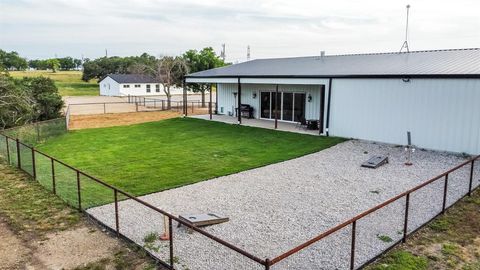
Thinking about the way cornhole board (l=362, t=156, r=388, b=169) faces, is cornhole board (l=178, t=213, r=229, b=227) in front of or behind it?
in front

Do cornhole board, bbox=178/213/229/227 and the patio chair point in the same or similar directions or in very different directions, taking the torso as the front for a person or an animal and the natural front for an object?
very different directions

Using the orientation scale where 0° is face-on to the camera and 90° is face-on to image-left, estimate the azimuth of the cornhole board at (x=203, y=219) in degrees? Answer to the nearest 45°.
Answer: approximately 225°

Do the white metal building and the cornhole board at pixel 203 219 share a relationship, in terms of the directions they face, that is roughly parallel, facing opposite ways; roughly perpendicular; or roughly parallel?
roughly parallel, facing opposite ways

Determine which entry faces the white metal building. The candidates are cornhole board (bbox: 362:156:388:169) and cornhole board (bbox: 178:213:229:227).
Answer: cornhole board (bbox: 178:213:229:227)

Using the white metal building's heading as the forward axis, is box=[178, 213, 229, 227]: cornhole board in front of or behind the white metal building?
in front

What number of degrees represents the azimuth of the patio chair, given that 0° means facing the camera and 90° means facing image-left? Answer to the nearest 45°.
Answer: approximately 45°

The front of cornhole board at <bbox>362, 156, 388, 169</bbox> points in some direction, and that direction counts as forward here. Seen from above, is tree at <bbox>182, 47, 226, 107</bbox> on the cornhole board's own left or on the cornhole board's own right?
on the cornhole board's own right

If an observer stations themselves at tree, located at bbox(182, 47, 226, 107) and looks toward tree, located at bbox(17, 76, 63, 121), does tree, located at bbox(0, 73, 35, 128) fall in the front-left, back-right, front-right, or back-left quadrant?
front-left

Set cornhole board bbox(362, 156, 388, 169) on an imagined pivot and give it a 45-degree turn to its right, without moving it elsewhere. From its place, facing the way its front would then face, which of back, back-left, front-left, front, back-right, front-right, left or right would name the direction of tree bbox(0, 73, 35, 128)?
front

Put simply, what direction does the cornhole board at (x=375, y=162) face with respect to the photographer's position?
facing the viewer and to the left of the viewer

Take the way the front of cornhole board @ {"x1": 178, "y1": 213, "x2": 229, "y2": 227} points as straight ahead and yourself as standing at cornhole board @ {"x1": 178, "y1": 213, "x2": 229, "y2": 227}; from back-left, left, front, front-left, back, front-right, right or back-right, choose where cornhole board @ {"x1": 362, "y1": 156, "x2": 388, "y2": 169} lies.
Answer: front

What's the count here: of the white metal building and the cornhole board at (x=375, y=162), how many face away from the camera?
0

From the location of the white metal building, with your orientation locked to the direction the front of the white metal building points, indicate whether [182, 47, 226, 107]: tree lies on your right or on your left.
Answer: on your right

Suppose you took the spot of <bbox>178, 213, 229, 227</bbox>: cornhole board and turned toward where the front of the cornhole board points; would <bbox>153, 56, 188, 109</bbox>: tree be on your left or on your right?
on your left
